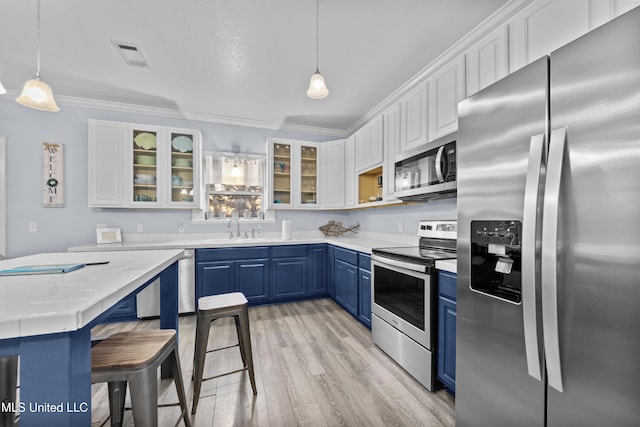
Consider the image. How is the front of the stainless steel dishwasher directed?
toward the camera

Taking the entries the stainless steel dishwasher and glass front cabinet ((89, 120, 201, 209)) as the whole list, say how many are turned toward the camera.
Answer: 2

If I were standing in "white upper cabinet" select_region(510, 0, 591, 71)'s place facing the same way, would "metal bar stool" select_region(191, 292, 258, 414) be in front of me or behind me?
in front

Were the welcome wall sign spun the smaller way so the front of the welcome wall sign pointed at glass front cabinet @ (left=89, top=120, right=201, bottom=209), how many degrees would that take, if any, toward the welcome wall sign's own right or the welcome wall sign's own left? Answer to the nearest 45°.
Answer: approximately 45° to the welcome wall sign's own left

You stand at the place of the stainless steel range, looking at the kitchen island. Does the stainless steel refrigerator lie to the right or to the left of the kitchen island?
left

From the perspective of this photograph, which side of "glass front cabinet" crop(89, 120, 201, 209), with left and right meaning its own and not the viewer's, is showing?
front

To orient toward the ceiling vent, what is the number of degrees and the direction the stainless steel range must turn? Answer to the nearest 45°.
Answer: approximately 45° to its right

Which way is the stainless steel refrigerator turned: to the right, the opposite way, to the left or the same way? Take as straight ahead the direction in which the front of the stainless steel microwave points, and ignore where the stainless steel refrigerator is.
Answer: the same way

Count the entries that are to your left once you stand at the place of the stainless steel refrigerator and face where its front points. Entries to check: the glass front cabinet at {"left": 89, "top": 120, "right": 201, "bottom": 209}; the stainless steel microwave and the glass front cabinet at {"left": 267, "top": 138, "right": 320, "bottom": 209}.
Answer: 0

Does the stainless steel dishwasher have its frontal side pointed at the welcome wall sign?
no

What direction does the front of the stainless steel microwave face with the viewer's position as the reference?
facing the viewer and to the left of the viewer

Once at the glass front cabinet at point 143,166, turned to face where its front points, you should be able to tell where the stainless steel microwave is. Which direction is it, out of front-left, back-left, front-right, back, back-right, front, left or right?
front-left

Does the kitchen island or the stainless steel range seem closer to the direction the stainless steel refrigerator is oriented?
the kitchen island

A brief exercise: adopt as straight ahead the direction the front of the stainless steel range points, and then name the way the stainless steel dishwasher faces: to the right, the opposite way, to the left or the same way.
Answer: to the left
